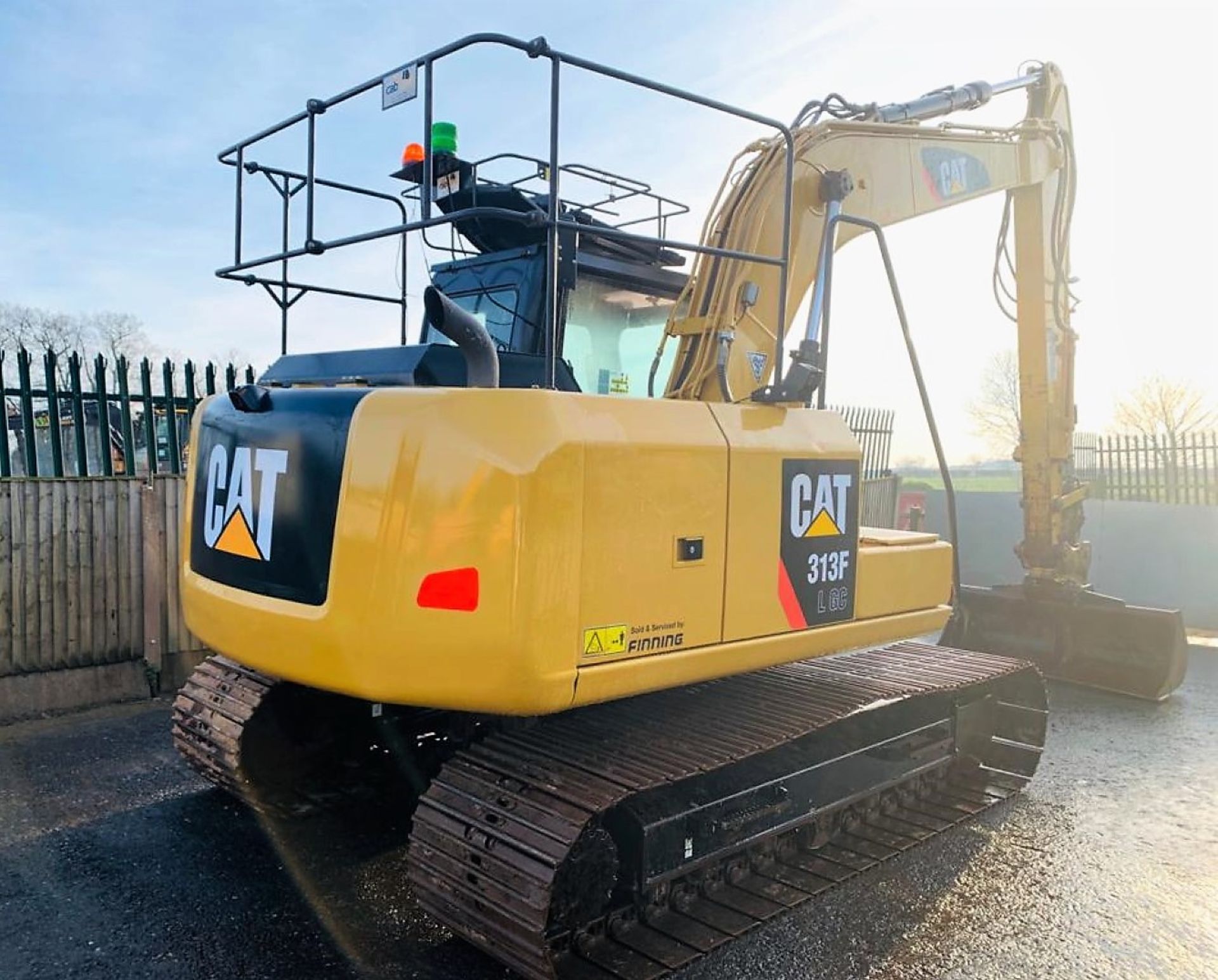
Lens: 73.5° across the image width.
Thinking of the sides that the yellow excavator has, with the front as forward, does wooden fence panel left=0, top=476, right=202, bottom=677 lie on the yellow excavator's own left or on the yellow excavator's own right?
on the yellow excavator's own left

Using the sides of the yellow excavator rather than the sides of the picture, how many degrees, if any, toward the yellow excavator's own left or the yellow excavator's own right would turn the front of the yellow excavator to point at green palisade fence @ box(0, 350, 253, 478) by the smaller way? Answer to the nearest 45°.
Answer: approximately 90° to the yellow excavator's own left

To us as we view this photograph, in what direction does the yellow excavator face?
facing away from the viewer and to the right of the viewer
